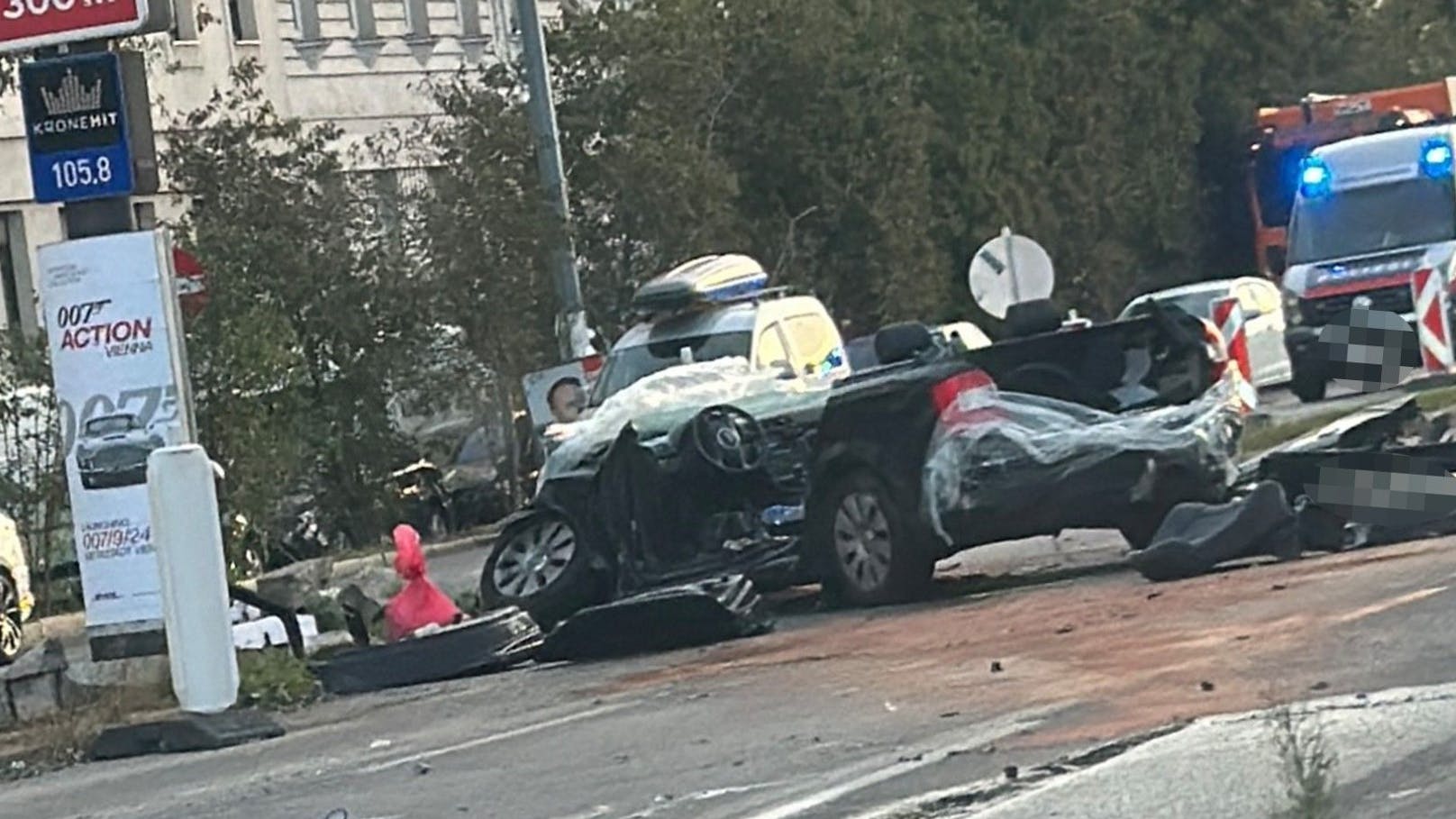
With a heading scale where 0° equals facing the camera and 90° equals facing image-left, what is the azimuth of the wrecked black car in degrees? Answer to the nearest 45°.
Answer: approximately 135°

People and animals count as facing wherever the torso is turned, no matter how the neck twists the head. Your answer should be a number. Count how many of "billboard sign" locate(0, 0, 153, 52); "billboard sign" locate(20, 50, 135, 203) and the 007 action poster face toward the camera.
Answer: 3

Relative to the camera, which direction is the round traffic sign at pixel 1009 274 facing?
away from the camera

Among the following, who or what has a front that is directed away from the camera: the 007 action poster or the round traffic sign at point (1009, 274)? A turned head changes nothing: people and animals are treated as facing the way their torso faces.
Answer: the round traffic sign

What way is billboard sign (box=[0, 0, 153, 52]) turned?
toward the camera
